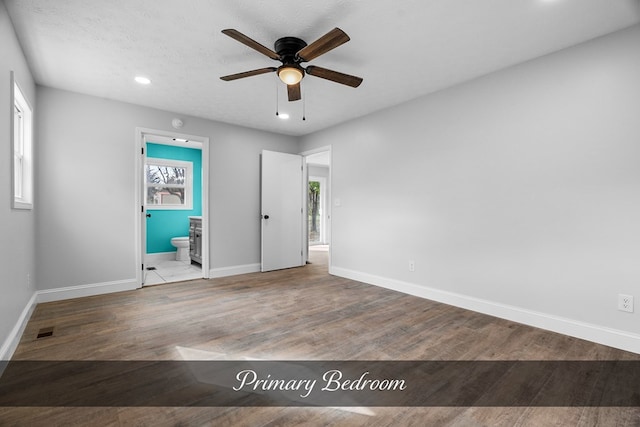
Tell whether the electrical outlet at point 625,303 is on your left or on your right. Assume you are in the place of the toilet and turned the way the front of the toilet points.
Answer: on your left

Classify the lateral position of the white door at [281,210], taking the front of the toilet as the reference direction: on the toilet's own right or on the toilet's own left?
on the toilet's own left

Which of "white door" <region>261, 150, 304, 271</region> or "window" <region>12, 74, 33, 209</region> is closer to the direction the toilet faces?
the window

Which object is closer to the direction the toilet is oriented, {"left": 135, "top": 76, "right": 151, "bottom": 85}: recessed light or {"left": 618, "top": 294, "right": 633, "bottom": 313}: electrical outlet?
the recessed light
